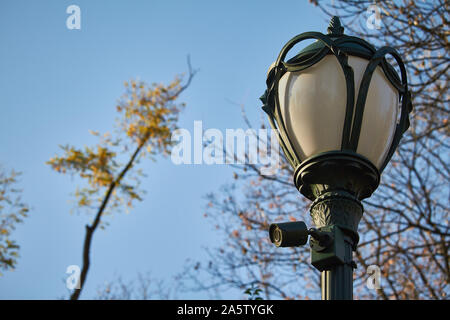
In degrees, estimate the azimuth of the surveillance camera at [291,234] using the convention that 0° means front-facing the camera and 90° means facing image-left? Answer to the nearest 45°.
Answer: approximately 45°
